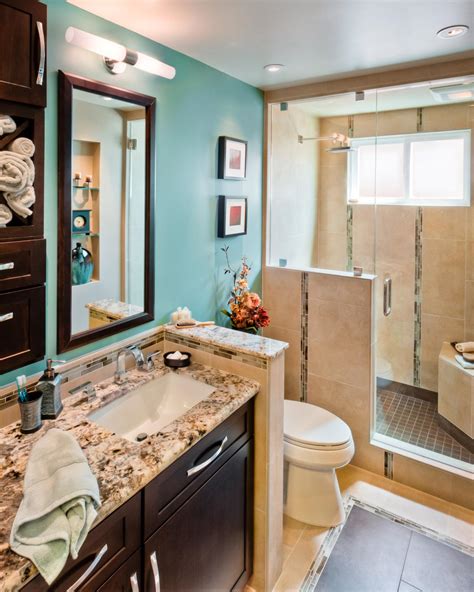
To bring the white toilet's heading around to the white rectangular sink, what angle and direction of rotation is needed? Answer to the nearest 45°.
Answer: approximately 90° to its right

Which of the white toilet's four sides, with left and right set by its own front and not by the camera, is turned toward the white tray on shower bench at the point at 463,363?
left

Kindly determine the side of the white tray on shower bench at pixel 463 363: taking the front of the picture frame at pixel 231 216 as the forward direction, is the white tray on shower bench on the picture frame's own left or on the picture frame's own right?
on the picture frame's own left

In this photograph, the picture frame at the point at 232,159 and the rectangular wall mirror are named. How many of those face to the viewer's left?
0

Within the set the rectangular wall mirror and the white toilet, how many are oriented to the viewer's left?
0

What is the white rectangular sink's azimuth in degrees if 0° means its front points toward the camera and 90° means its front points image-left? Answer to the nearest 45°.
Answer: approximately 315°

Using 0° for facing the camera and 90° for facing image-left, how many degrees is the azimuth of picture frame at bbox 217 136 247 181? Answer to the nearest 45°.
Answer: approximately 315°

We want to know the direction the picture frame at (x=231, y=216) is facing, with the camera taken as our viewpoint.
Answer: facing the viewer and to the right of the viewer
